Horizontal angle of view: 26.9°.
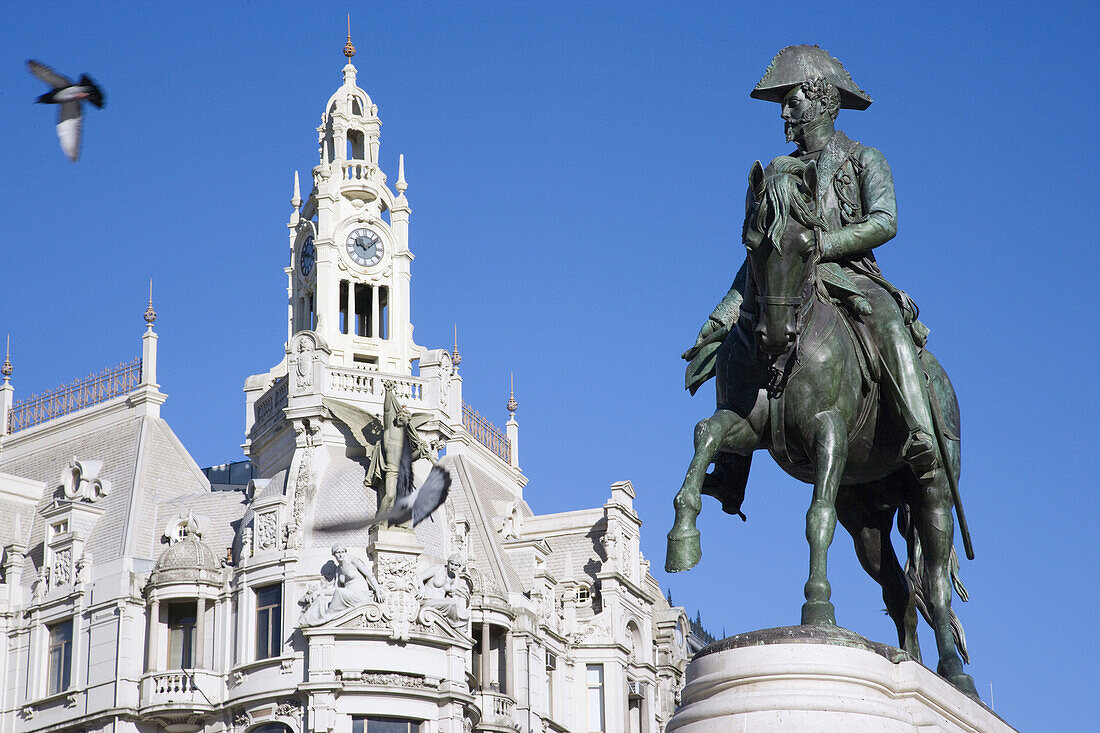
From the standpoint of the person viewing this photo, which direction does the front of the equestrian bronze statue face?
facing the viewer and to the left of the viewer

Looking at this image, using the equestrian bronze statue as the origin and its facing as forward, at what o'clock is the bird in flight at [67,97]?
The bird in flight is roughly at 2 o'clock from the equestrian bronze statue.
